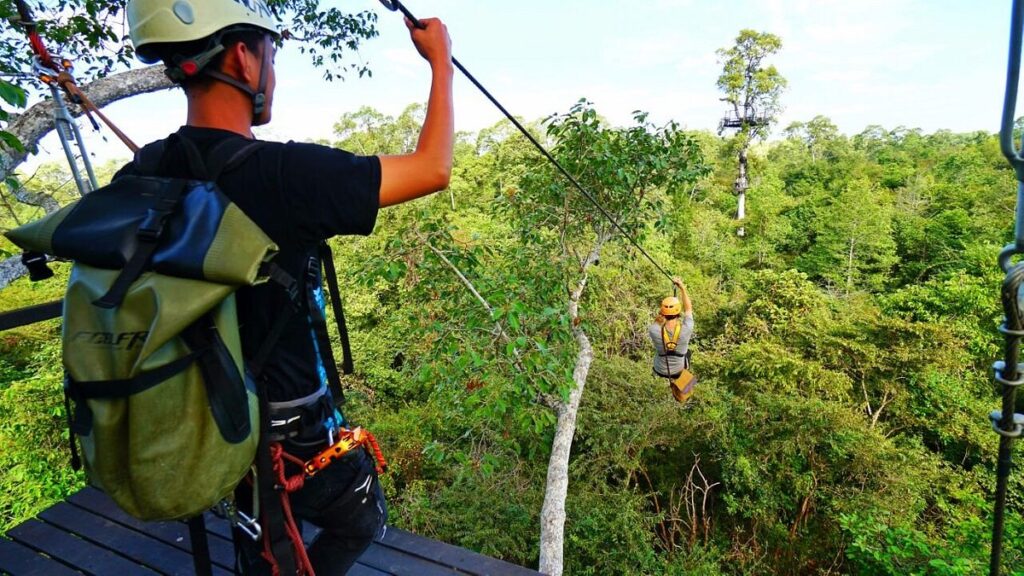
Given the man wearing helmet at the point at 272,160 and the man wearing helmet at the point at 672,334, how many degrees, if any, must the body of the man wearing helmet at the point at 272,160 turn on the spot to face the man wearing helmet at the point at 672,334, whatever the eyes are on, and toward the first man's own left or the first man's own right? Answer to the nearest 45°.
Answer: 0° — they already face them

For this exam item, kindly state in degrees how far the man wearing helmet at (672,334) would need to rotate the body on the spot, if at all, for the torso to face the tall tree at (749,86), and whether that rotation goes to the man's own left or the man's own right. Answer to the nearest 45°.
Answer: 0° — they already face it

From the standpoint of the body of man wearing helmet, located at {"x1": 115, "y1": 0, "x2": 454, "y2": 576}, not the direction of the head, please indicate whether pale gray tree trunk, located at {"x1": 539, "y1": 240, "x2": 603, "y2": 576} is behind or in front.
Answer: in front

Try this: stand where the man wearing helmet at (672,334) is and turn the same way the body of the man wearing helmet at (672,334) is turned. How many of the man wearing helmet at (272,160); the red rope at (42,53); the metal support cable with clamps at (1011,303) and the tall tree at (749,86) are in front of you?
1

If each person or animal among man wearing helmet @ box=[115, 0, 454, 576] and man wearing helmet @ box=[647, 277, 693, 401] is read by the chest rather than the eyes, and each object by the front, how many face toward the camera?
0

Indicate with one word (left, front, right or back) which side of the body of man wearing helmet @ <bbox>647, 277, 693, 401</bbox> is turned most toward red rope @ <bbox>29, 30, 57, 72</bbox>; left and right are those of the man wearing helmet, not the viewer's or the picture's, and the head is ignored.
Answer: back

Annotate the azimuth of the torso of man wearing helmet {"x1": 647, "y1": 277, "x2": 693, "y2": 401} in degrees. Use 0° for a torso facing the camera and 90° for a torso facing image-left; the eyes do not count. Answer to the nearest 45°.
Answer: approximately 180°

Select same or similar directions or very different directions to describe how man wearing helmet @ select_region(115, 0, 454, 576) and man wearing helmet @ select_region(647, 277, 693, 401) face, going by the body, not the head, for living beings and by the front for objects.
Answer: same or similar directions

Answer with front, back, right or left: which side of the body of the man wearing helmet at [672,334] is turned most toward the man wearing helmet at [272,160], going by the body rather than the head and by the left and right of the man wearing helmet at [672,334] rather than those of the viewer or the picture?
back

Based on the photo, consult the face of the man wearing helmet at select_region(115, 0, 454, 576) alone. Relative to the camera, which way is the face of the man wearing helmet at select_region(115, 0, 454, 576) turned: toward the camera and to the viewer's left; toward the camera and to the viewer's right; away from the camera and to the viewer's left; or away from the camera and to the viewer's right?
away from the camera and to the viewer's right

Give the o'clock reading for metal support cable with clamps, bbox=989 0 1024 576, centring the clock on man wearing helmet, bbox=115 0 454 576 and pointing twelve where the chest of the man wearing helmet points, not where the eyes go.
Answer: The metal support cable with clamps is roughly at 2 o'clock from the man wearing helmet.

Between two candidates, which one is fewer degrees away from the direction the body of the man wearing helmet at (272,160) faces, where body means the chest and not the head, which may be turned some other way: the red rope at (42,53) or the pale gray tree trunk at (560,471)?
the pale gray tree trunk

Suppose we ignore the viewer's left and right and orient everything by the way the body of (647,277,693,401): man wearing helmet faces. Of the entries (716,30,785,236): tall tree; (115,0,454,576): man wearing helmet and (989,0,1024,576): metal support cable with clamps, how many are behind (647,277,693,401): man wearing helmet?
2

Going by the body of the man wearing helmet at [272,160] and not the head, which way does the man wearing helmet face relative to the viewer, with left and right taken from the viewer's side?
facing away from the viewer and to the right of the viewer
